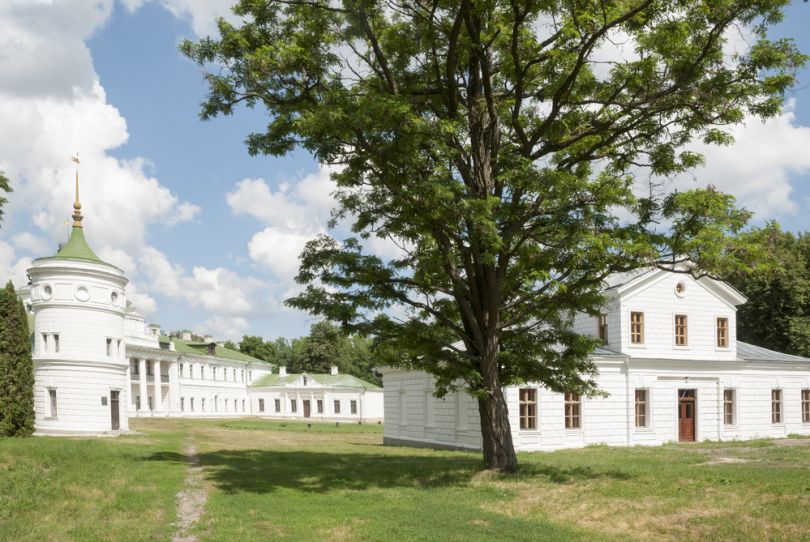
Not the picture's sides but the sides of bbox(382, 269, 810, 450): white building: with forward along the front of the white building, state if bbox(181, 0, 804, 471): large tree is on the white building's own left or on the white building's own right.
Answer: on the white building's own right

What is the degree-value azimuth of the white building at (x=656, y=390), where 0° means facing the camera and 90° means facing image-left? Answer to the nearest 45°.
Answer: approximately 315°

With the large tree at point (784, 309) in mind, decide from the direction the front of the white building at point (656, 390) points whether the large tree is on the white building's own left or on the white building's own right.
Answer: on the white building's own left
